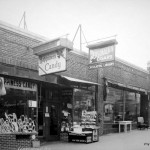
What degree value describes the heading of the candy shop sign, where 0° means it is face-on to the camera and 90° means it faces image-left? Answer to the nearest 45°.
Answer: approximately 45°

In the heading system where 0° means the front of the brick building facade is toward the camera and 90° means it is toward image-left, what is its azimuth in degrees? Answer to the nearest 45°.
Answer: approximately 315°

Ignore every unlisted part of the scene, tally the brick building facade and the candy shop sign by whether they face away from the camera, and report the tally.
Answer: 0

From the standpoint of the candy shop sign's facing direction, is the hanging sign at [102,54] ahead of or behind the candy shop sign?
behind

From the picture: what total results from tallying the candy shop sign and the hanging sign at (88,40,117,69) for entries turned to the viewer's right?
0

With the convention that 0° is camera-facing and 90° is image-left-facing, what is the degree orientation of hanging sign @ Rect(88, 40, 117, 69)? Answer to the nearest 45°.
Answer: approximately 45°
